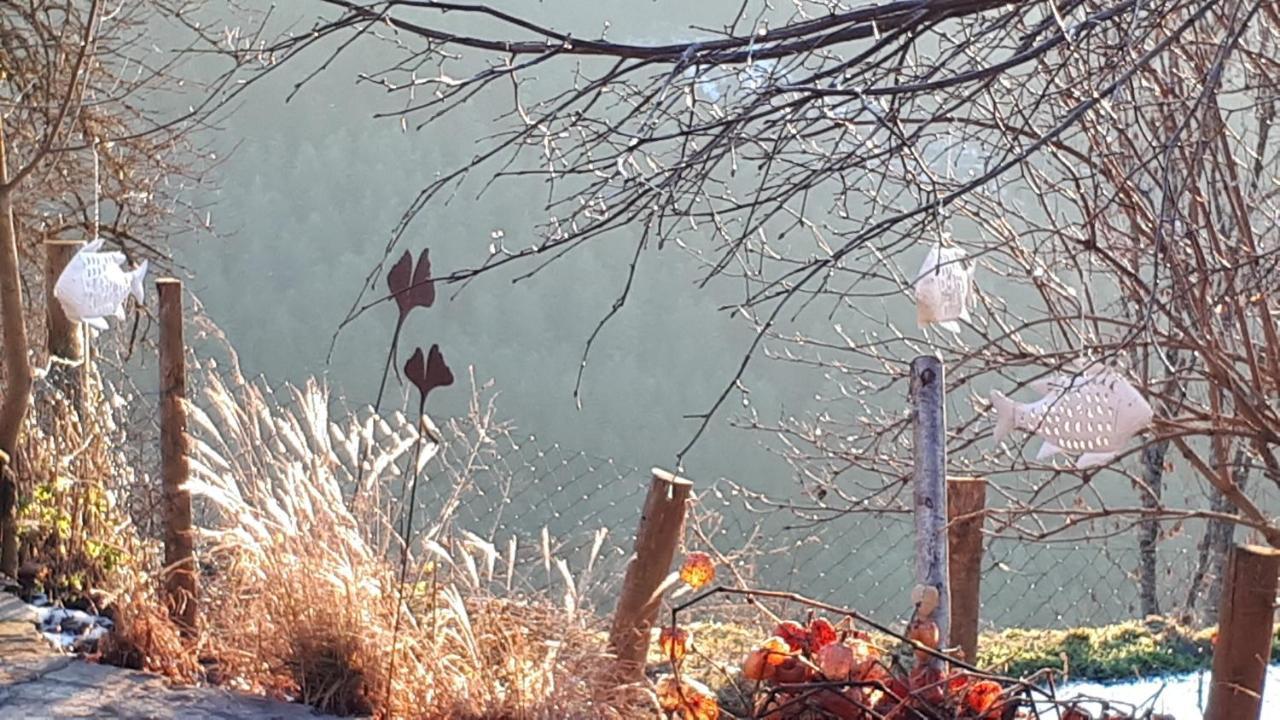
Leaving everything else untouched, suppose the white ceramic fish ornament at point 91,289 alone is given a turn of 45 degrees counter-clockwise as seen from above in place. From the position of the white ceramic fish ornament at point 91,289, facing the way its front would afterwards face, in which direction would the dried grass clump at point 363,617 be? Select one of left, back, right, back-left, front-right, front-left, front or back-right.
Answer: left

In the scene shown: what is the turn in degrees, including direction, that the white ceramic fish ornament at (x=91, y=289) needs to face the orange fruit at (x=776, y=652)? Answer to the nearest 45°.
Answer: approximately 90° to its left

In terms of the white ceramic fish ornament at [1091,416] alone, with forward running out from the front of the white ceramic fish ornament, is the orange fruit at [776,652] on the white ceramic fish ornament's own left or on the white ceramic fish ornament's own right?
on the white ceramic fish ornament's own right

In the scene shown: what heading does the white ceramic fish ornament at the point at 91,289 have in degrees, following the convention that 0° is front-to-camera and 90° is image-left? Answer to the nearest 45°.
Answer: approximately 90°

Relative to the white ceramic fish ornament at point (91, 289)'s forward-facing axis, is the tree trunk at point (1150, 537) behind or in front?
behind

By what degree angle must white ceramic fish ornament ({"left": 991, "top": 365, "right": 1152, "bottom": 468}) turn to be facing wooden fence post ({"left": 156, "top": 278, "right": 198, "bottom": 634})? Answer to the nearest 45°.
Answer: approximately 180°

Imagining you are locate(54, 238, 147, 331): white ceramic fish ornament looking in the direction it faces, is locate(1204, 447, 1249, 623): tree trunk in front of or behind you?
behind

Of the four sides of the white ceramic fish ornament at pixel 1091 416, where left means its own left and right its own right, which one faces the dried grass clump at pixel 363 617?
back

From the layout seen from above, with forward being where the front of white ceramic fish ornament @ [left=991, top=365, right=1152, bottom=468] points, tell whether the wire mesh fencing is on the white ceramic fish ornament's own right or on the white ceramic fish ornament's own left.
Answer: on the white ceramic fish ornament's own left

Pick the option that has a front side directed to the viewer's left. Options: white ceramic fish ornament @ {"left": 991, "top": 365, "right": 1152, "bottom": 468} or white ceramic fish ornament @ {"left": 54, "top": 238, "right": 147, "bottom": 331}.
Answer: white ceramic fish ornament @ {"left": 54, "top": 238, "right": 147, "bottom": 331}

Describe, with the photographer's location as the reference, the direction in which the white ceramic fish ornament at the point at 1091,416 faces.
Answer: facing to the right of the viewer

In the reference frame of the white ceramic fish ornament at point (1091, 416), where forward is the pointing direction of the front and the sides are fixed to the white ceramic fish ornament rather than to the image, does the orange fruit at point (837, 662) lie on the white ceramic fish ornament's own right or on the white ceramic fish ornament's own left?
on the white ceramic fish ornament's own right

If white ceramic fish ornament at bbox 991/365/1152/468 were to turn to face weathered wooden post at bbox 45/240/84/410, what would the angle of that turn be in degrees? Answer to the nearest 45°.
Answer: approximately 180°

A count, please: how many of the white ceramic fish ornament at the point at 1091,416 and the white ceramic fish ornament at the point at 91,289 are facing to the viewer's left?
1
